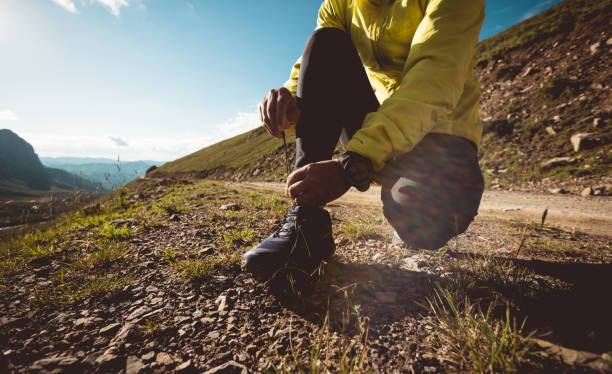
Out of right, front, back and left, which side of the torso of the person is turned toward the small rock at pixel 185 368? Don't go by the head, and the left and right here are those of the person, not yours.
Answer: front

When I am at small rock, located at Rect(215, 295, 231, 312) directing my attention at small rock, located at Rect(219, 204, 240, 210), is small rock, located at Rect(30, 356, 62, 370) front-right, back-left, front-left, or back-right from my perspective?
back-left

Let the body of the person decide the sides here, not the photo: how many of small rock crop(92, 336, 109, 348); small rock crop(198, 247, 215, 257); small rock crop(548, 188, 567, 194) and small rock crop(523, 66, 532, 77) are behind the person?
2

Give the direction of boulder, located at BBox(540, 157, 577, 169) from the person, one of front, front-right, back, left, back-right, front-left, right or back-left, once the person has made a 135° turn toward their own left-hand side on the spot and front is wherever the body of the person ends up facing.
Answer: front-left

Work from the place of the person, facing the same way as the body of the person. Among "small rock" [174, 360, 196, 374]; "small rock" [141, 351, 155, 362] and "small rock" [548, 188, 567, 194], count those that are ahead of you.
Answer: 2

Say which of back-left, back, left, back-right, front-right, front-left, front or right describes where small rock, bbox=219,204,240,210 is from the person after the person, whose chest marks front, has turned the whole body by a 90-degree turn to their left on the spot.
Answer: back

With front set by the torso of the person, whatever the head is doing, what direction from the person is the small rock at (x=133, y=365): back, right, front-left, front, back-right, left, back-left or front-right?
front

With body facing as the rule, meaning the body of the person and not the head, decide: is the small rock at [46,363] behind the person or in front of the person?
in front

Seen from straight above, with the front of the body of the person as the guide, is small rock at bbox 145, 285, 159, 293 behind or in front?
in front

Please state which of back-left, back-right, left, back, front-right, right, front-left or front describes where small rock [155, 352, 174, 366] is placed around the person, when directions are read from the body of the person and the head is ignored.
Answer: front

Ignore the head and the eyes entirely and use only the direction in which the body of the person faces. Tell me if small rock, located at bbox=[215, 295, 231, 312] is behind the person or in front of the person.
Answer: in front

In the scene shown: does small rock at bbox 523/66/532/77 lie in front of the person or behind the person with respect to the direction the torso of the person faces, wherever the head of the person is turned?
behind

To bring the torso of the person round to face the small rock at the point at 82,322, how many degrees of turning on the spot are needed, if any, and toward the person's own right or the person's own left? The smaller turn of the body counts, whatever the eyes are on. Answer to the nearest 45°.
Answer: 0° — they already face it

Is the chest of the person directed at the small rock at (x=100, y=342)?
yes

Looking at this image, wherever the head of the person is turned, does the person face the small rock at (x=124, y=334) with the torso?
yes

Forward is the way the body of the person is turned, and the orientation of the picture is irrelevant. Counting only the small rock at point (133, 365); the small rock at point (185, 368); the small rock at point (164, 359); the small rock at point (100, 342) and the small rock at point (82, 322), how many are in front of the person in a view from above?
5

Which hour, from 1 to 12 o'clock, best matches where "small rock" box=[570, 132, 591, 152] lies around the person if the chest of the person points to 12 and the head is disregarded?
The small rock is roughly at 6 o'clock from the person.

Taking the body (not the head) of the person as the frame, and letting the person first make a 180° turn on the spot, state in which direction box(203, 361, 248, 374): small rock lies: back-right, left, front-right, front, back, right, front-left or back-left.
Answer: back

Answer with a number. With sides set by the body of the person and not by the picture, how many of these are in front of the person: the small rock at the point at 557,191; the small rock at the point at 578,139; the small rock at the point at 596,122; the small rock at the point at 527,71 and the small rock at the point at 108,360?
1

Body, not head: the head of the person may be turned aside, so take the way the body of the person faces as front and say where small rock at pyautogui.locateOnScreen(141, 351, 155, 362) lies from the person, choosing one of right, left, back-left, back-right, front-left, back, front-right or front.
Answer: front
